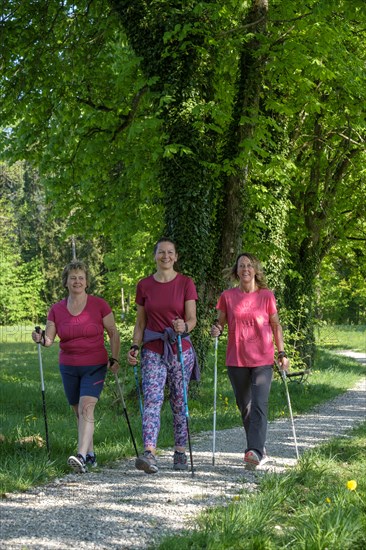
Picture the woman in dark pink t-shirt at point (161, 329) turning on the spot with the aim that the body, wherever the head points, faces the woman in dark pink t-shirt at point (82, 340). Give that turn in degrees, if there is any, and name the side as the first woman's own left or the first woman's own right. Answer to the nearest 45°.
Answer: approximately 90° to the first woman's own right

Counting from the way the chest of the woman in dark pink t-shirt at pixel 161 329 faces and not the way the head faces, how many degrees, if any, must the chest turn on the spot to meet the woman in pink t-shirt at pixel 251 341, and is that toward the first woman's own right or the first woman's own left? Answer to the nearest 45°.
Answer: approximately 135° to the first woman's own left

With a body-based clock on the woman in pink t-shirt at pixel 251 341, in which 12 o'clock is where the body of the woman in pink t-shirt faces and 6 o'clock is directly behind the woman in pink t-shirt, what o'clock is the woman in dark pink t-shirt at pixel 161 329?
The woman in dark pink t-shirt is roughly at 2 o'clock from the woman in pink t-shirt.

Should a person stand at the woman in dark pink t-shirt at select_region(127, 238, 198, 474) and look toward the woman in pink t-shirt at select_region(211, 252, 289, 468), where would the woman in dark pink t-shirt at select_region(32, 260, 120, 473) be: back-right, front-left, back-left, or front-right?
back-left

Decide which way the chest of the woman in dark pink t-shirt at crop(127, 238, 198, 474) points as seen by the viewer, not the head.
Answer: toward the camera

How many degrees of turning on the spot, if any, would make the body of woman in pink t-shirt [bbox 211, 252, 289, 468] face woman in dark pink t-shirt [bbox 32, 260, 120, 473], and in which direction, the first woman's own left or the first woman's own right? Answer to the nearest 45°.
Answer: approximately 90° to the first woman's own right

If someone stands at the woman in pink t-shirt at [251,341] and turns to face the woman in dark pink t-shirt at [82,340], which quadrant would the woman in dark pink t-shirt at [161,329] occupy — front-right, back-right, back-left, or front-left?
front-left

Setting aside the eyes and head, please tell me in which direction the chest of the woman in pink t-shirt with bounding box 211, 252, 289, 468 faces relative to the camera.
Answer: toward the camera

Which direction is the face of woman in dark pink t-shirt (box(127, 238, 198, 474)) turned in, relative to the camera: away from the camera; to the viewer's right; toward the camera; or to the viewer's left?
toward the camera

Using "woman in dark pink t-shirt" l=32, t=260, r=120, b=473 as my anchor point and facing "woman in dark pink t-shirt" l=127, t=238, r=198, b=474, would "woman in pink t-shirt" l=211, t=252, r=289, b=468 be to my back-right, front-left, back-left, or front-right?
front-left

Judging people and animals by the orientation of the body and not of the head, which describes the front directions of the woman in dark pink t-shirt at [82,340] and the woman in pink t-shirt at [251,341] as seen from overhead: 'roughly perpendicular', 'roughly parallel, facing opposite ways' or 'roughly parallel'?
roughly parallel

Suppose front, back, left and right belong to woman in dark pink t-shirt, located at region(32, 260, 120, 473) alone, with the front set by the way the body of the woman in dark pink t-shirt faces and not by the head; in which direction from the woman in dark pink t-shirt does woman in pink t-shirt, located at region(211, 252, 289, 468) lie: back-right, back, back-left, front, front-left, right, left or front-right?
left

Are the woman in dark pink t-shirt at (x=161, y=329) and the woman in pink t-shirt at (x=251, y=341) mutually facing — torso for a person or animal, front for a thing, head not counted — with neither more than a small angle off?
no

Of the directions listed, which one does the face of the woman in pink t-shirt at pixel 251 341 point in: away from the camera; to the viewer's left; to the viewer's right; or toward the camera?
toward the camera

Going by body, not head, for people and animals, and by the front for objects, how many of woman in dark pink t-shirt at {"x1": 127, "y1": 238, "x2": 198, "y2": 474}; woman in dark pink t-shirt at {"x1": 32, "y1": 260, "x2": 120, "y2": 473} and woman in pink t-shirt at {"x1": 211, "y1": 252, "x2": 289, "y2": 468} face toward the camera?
3

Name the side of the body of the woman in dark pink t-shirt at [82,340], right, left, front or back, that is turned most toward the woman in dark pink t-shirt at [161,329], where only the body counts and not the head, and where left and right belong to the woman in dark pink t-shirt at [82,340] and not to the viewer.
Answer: left

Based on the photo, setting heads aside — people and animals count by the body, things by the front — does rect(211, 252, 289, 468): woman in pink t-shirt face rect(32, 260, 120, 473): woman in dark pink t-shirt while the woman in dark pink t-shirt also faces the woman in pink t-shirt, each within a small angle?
no
